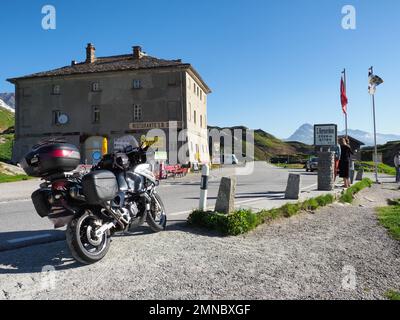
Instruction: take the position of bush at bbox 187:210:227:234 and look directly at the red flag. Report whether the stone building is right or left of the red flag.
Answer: left

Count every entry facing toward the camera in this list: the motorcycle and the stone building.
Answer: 1

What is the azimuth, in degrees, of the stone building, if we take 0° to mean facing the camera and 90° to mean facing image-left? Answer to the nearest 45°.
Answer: approximately 0°

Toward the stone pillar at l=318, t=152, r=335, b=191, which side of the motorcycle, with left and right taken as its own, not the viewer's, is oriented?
front

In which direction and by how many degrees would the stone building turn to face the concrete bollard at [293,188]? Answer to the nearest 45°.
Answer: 0° — it already faces it

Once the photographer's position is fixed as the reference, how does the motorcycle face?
facing away from the viewer and to the right of the viewer

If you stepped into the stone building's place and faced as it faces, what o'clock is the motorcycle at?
The motorcycle is roughly at 12 o'clock from the stone building.

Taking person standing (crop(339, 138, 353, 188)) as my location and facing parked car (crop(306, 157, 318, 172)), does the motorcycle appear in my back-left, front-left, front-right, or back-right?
back-left

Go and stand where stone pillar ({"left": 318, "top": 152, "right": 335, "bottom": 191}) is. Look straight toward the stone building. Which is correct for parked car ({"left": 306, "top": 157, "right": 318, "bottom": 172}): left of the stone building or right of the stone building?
right

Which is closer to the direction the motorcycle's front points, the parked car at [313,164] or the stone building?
the parked car

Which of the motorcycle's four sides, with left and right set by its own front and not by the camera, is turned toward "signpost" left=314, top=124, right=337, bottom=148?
front

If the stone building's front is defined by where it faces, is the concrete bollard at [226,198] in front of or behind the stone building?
in front
